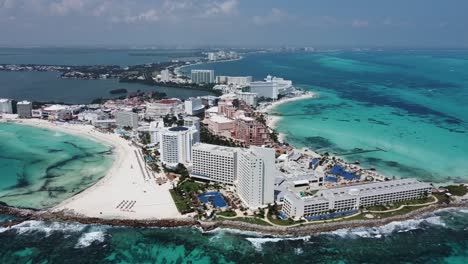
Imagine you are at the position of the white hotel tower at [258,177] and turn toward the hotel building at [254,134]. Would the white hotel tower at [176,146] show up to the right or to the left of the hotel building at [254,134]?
left

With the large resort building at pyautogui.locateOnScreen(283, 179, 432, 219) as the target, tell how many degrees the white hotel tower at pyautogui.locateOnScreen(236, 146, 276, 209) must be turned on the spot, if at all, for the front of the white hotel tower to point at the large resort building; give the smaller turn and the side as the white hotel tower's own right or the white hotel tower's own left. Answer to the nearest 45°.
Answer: approximately 135° to the white hotel tower's own left

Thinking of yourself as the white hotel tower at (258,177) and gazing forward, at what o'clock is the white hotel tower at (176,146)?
the white hotel tower at (176,146) is roughly at 3 o'clock from the white hotel tower at (258,177).

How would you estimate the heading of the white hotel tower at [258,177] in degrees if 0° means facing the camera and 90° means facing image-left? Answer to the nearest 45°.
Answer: approximately 45°

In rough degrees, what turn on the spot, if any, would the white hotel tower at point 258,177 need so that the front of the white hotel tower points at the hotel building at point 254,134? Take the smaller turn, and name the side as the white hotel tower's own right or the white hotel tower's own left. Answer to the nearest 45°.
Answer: approximately 135° to the white hotel tower's own right
